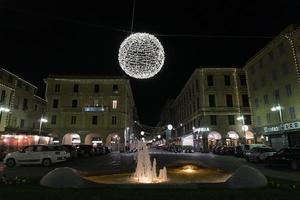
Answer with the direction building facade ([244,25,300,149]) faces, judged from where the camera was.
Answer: facing the viewer and to the left of the viewer

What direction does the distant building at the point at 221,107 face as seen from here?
toward the camera

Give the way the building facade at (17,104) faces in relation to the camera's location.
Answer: facing the viewer and to the right of the viewer

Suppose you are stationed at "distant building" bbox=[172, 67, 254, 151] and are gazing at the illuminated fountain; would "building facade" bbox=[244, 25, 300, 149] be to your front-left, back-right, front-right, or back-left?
front-left

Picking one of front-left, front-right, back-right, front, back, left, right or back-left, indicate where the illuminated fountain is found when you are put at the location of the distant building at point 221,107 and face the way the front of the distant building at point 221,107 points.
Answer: front

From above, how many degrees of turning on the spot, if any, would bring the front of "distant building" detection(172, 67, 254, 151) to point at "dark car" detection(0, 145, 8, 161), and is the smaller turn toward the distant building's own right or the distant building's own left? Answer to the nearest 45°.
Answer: approximately 45° to the distant building's own right

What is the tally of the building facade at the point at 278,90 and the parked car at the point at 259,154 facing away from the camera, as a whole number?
0

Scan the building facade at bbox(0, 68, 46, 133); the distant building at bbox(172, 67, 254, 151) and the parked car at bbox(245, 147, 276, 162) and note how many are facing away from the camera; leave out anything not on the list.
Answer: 0

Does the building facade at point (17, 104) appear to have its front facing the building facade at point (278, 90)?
yes

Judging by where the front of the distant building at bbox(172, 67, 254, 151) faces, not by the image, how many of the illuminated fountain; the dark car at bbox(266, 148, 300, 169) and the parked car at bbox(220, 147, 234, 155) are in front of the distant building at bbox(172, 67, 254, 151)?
3

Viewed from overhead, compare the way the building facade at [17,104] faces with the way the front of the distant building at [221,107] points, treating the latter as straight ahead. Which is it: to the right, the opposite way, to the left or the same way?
to the left

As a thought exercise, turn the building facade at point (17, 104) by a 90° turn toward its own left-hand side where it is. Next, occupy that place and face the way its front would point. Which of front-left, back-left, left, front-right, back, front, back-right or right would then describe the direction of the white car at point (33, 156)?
back-right

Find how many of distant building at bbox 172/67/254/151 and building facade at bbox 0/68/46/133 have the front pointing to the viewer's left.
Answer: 0

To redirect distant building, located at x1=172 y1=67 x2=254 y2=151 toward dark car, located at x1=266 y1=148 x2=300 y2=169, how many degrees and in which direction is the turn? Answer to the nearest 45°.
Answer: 0° — it already faces it

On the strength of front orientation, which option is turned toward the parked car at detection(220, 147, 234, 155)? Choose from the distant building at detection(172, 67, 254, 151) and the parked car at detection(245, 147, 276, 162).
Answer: the distant building
